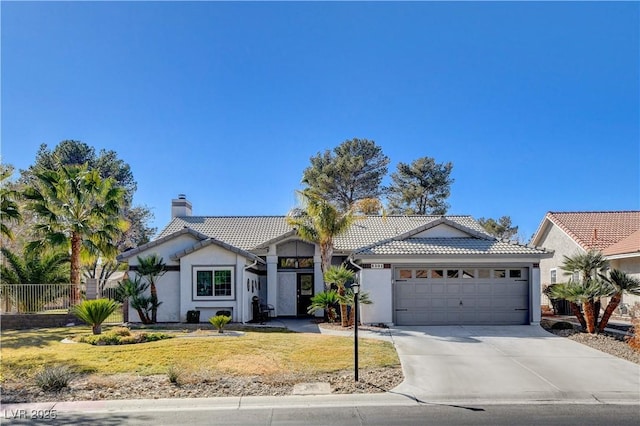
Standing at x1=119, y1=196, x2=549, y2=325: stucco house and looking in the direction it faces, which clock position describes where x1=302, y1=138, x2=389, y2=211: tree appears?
The tree is roughly at 6 o'clock from the stucco house.

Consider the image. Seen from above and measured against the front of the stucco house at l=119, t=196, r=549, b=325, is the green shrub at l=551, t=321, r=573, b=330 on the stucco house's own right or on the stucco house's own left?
on the stucco house's own left

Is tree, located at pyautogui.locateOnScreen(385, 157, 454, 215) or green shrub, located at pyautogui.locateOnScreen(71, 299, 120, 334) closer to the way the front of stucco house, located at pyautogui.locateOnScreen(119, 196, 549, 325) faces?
the green shrub

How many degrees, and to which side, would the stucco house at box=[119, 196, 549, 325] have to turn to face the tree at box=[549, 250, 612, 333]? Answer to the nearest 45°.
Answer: approximately 45° to its left

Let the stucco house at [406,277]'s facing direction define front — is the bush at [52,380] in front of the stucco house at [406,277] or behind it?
in front

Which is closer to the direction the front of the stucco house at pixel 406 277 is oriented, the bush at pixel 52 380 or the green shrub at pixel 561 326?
the bush

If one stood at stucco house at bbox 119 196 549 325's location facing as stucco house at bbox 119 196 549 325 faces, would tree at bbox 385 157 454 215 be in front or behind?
behind

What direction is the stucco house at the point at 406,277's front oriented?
toward the camera

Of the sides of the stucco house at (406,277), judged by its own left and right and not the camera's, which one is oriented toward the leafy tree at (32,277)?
right

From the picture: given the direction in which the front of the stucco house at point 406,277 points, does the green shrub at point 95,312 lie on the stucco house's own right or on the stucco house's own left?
on the stucco house's own right
